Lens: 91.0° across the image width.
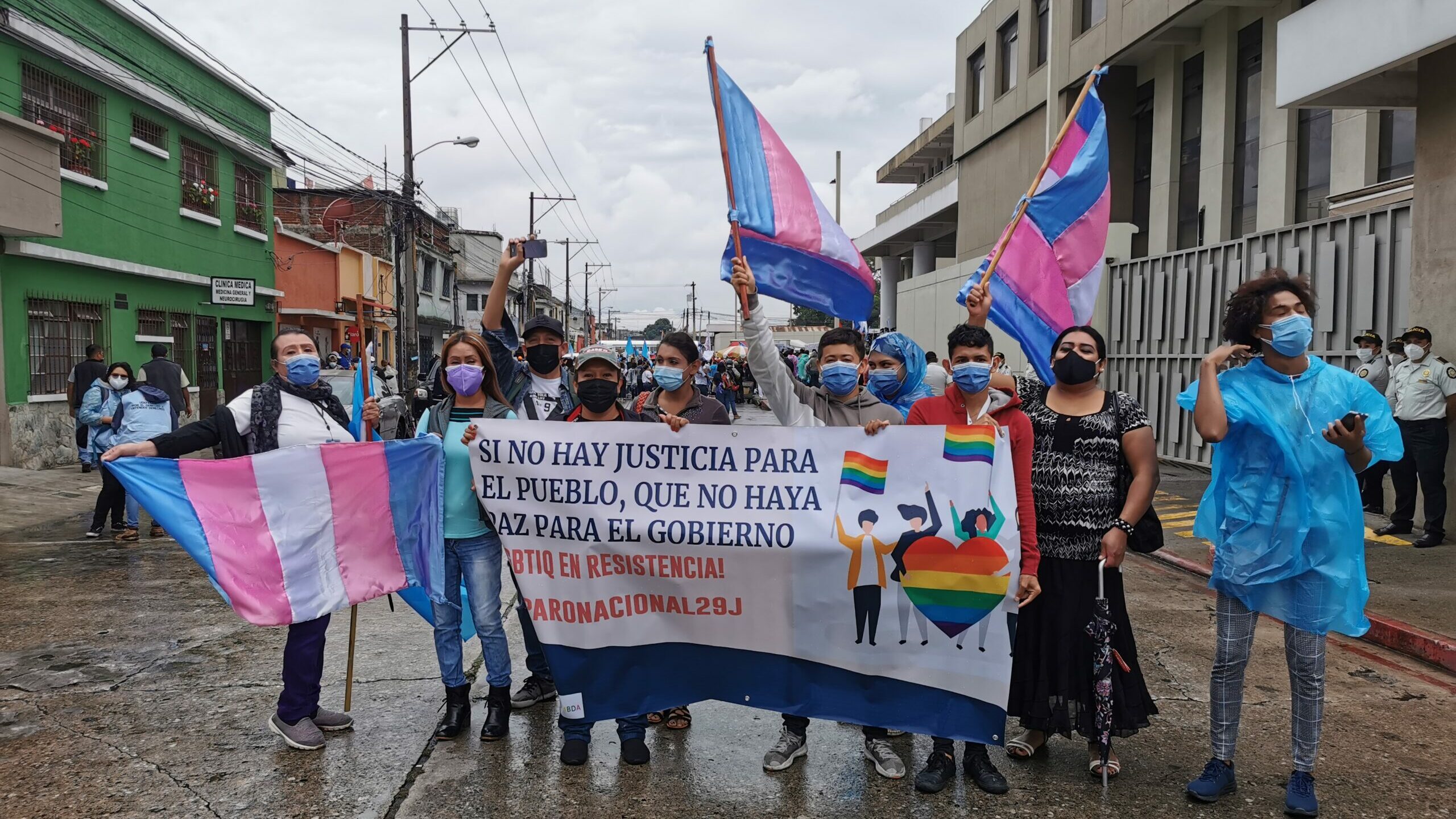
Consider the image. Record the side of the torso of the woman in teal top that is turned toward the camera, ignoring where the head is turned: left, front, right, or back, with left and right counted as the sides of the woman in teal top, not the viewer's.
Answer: front

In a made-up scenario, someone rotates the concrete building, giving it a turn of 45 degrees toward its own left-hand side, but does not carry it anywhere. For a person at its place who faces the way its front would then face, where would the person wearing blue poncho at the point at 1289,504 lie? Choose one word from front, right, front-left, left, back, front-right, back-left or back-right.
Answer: front

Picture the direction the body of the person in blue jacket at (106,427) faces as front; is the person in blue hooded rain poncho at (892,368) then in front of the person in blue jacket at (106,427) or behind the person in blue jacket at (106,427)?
in front

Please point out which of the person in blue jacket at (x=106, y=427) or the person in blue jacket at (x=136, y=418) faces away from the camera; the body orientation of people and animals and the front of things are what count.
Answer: the person in blue jacket at (x=136, y=418)

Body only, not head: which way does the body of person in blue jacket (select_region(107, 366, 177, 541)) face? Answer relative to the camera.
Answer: away from the camera

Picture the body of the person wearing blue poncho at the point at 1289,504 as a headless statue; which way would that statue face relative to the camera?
toward the camera

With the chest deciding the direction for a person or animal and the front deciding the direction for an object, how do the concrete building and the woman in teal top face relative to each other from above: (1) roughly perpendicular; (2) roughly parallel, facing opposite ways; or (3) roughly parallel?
roughly perpendicular

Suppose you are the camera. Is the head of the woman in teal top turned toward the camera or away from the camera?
toward the camera

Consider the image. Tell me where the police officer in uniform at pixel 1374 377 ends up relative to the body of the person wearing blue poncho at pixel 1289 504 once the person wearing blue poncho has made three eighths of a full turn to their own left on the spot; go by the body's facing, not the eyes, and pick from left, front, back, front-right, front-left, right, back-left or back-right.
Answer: front-left

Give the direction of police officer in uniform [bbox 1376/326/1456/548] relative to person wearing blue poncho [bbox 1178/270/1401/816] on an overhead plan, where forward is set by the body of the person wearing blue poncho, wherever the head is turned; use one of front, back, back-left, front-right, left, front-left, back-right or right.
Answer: back

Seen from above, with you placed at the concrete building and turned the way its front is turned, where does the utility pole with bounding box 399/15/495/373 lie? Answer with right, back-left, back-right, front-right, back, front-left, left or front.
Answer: front-right

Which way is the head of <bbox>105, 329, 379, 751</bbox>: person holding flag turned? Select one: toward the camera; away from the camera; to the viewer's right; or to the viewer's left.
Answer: toward the camera

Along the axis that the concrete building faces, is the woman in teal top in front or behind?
in front

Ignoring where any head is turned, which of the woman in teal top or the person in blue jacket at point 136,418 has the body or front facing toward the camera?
the woman in teal top

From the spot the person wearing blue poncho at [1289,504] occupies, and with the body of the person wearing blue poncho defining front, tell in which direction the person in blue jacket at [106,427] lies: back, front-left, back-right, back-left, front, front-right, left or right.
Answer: right
